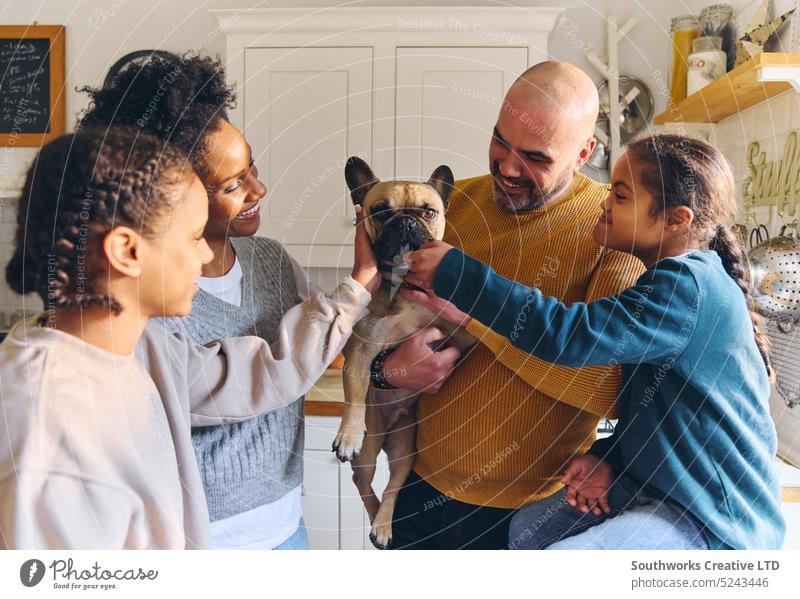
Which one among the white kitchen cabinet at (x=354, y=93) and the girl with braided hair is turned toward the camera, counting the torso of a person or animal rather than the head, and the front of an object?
the white kitchen cabinet

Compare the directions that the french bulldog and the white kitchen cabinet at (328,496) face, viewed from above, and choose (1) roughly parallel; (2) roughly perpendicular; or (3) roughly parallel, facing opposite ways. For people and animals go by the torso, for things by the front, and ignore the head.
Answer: roughly parallel

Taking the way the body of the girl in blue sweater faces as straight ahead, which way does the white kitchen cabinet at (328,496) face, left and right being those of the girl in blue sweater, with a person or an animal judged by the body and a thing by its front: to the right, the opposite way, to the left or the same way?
to the left

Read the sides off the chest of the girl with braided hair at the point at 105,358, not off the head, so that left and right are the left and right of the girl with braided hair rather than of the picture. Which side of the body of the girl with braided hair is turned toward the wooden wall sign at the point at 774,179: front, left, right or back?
front

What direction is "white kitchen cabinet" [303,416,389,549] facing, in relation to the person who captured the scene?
facing the viewer

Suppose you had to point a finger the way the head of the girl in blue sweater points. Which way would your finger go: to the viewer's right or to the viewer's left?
to the viewer's left

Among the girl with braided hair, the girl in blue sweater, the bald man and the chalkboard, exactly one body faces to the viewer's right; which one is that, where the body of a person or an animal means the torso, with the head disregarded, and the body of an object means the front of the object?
the girl with braided hair

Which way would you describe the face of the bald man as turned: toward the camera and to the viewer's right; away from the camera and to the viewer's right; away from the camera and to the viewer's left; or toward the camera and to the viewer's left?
toward the camera and to the viewer's left

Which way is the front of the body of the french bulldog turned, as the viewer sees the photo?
toward the camera

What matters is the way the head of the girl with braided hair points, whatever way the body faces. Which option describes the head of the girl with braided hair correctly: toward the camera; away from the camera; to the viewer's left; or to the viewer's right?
to the viewer's right

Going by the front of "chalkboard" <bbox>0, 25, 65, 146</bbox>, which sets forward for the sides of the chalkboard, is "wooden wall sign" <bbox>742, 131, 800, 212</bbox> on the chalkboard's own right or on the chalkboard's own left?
on the chalkboard's own left

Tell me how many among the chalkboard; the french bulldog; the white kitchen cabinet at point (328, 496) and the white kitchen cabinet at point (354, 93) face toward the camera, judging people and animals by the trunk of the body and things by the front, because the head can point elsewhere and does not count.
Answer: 4

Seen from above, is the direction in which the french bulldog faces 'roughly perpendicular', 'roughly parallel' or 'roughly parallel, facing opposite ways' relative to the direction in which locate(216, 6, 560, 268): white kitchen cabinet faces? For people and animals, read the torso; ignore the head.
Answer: roughly parallel
